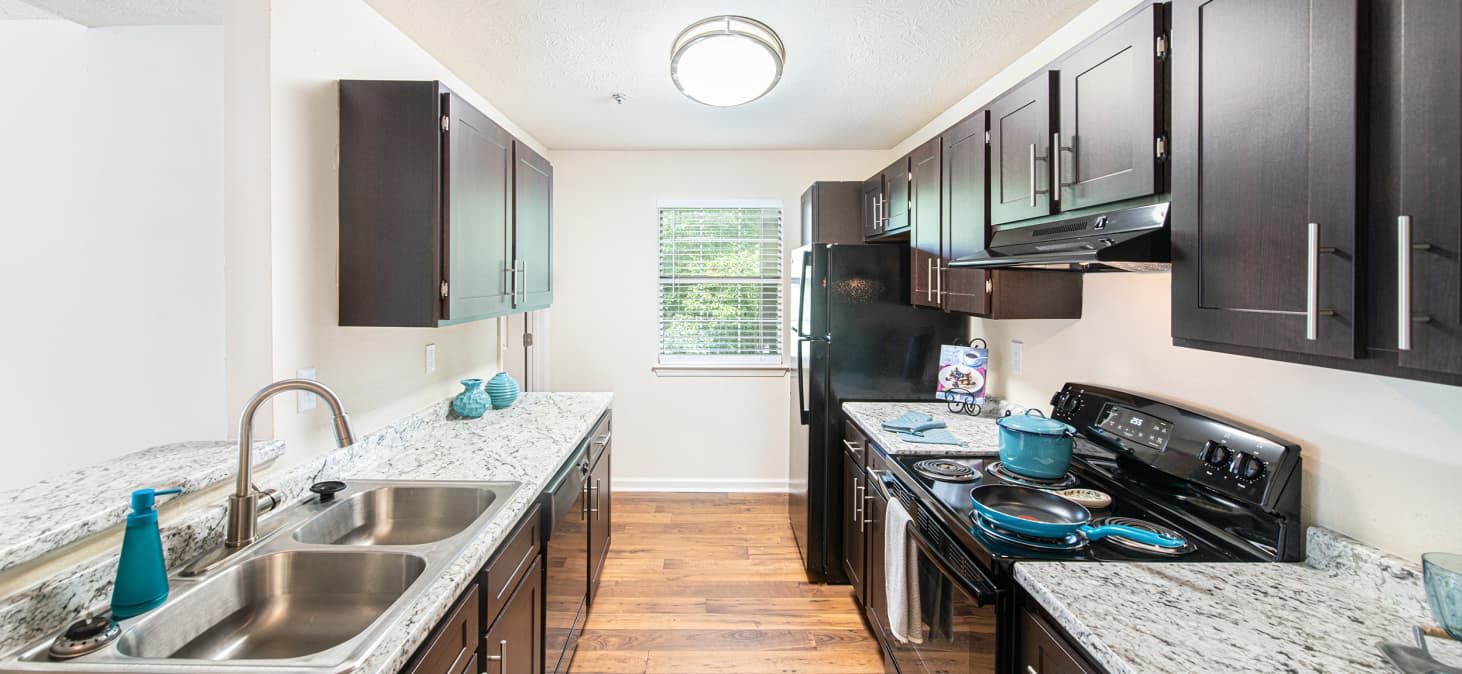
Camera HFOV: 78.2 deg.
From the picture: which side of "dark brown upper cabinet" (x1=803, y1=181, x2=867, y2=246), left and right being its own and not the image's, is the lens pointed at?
left

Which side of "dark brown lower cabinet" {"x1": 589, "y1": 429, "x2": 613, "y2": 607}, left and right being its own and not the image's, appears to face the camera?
right

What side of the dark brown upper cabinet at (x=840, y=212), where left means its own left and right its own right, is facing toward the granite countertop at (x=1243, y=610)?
left

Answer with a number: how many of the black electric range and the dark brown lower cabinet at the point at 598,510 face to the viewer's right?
1

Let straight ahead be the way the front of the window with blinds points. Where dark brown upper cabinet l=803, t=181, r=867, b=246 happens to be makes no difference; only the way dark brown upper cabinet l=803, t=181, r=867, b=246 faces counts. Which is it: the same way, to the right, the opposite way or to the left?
to the right

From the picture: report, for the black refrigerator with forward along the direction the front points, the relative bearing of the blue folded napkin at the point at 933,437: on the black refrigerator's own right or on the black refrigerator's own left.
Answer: on the black refrigerator's own left

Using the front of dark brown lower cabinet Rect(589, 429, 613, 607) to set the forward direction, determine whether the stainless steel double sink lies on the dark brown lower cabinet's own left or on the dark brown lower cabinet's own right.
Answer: on the dark brown lower cabinet's own right

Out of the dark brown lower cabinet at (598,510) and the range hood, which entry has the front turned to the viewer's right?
the dark brown lower cabinet

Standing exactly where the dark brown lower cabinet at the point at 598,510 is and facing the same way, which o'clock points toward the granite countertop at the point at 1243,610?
The granite countertop is roughly at 2 o'clock from the dark brown lower cabinet.

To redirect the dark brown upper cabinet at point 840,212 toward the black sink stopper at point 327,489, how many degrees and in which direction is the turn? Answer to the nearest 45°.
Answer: approximately 45° to its left

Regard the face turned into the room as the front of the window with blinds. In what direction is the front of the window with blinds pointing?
toward the camera

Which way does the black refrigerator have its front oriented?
to the viewer's left

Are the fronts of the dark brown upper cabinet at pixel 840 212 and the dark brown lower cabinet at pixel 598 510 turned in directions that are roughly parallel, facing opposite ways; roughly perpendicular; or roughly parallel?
roughly parallel, facing opposite ways

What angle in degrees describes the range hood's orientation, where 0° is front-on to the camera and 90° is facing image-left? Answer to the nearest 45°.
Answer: approximately 45°

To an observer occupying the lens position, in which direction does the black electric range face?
facing the viewer and to the left of the viewer
